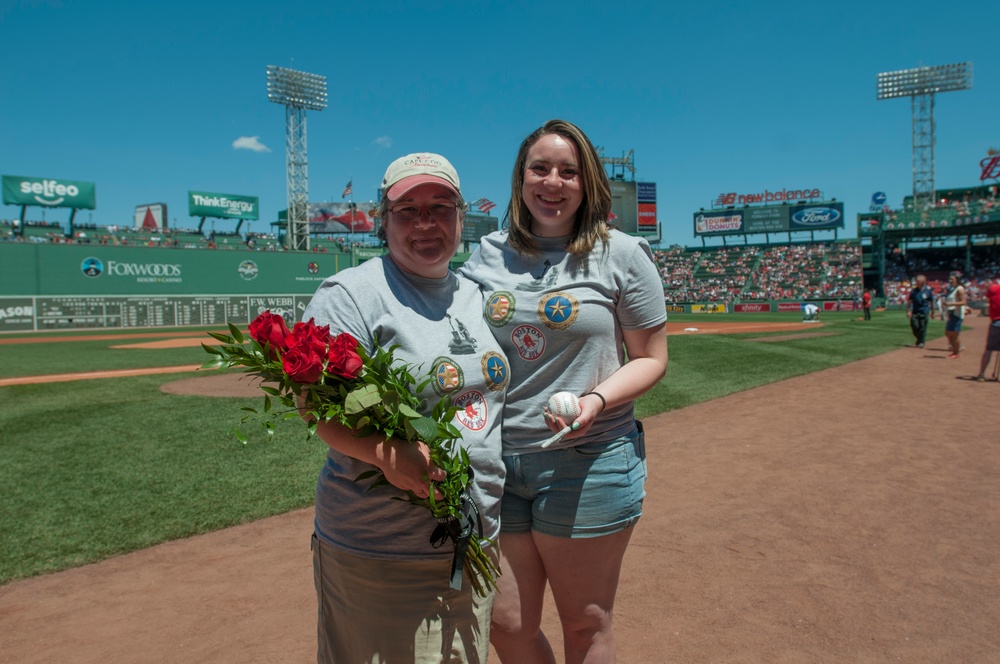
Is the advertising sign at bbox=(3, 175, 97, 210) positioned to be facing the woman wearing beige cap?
yes

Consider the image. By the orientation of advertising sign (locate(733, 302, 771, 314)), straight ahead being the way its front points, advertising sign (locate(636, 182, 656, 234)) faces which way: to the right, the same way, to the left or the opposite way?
the same way

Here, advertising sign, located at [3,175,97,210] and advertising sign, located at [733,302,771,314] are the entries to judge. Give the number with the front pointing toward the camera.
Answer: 2

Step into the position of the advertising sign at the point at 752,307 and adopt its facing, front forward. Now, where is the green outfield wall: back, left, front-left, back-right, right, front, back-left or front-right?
front-right

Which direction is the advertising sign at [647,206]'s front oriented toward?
toward the camera

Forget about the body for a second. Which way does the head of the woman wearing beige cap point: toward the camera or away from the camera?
toward the camera

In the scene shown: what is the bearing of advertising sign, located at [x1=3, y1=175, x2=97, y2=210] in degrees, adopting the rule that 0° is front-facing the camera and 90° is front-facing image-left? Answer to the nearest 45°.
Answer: approximately 0°

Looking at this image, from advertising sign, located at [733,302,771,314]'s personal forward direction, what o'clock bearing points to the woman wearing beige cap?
The woman wearing beige cap is roughly at 12 o'clock from the advertising sign.

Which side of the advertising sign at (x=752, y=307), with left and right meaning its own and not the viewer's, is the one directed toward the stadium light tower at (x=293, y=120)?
right

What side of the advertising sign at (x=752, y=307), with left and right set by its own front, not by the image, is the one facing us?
front
